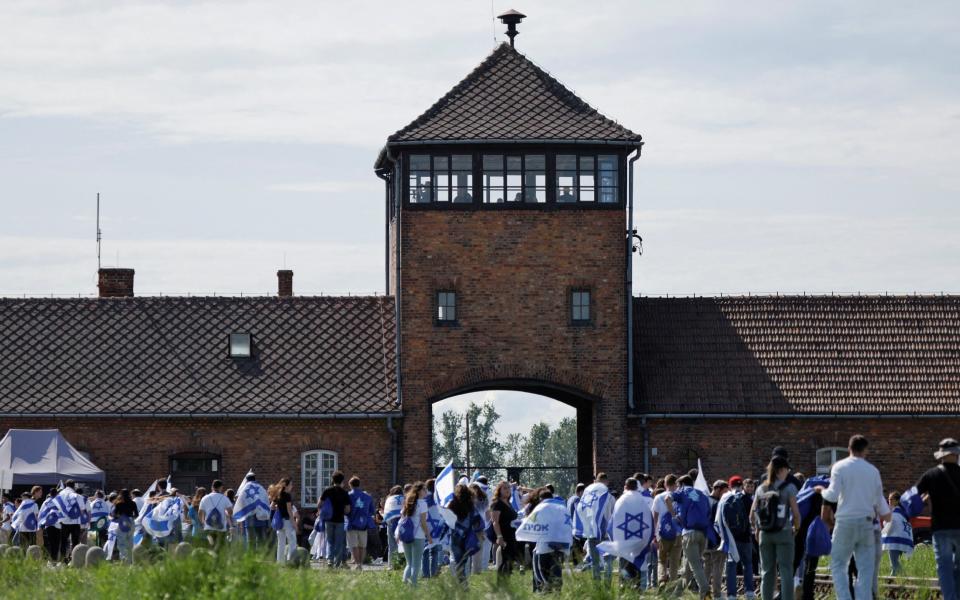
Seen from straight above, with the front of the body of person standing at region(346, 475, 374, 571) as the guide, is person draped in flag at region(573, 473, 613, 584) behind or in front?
behind

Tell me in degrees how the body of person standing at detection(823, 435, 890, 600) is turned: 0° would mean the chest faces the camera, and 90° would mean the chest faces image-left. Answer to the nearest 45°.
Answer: approximately 180°

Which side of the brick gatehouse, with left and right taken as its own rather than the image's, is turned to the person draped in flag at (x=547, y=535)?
front

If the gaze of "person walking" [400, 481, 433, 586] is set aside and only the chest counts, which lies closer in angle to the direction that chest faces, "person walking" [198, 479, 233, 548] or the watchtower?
the watchtower

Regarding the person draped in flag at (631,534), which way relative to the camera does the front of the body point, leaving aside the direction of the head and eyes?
away from the camera

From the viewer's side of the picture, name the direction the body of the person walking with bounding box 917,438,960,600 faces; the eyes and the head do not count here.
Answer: away from the camera

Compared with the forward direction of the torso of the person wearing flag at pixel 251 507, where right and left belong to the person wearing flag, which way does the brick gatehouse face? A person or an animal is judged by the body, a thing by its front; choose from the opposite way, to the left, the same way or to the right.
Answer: the opposite way

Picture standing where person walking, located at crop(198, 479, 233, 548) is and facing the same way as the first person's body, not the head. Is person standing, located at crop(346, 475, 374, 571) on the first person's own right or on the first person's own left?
on the first person's own right

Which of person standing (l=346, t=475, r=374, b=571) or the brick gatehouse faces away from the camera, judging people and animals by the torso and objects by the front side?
the person standing

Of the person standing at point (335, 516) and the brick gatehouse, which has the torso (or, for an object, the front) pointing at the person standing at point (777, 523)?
the brick gatehouse

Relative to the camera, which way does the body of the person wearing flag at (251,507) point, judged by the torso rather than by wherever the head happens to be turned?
away from the camera

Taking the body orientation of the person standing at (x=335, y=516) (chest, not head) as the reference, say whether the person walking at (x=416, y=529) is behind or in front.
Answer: behind
